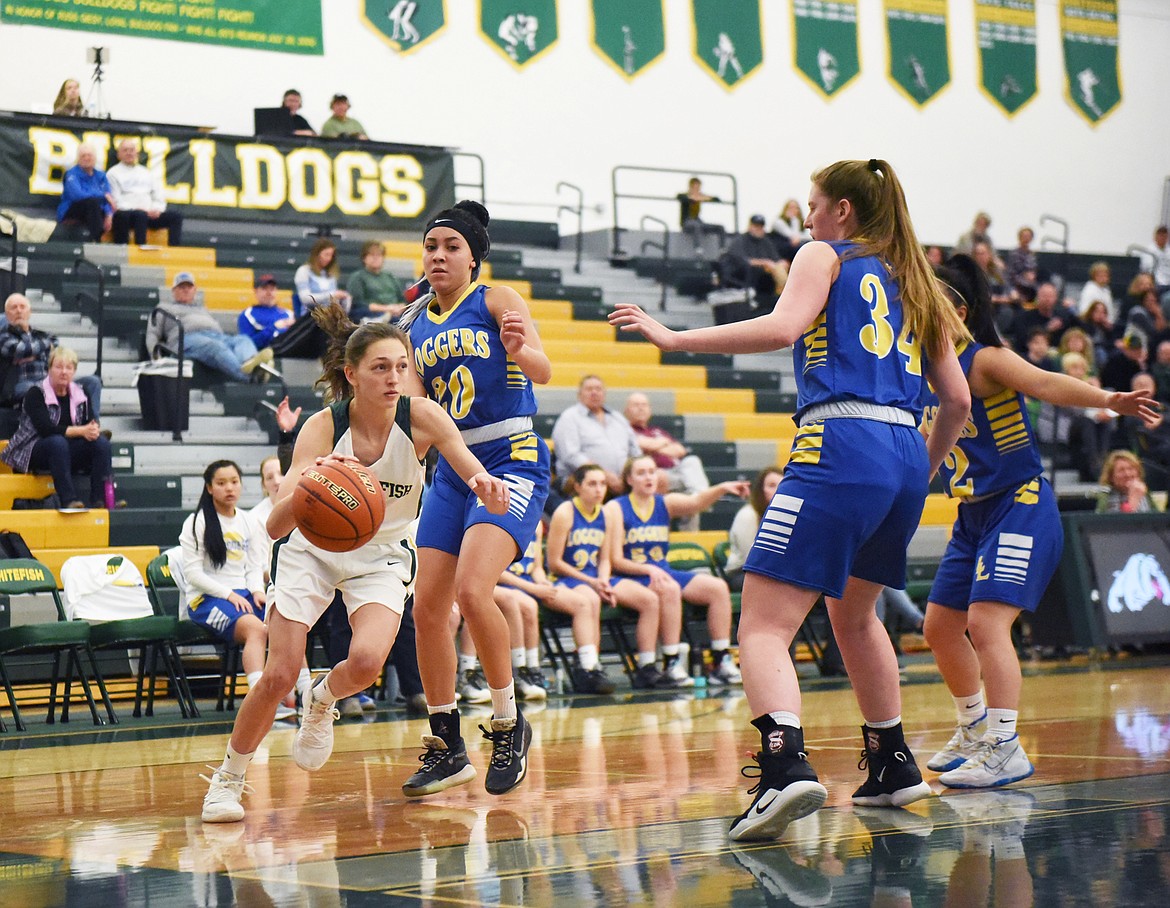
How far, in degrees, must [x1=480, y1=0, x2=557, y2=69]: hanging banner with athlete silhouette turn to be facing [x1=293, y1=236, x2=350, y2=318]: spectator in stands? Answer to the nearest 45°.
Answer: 0° — it already faces them

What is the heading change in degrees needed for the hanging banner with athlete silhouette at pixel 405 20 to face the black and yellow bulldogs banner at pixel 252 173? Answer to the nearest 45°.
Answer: approximately 45° to its right

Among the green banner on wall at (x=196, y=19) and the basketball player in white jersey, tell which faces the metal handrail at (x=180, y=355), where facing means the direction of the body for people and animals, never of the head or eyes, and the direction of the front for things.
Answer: the green banner on wall

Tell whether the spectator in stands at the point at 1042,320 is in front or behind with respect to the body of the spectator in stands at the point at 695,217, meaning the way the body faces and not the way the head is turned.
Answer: in front

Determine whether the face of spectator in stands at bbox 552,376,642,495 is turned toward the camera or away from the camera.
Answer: toward the camera

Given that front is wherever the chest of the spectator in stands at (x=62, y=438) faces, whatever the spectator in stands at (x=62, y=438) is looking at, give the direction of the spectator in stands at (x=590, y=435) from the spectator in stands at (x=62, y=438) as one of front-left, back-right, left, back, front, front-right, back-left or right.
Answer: front-left

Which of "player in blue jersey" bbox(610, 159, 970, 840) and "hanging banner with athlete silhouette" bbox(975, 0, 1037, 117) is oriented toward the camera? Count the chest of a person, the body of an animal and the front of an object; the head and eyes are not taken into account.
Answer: the hanging banner with athlete silhouette

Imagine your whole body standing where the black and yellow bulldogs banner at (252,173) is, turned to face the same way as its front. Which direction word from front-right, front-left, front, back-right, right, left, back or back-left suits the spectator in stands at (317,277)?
front

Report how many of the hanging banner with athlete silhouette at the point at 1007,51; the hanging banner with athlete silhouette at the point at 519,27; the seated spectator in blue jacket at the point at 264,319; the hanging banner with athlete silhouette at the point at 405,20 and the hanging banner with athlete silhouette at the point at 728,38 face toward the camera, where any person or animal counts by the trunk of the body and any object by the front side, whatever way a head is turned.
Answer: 5

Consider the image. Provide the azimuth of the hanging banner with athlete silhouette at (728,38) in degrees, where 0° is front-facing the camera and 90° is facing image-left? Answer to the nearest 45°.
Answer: approximately 0°

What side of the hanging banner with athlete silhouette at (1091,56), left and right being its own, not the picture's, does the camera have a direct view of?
front

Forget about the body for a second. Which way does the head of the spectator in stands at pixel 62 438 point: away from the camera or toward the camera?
toward the camera

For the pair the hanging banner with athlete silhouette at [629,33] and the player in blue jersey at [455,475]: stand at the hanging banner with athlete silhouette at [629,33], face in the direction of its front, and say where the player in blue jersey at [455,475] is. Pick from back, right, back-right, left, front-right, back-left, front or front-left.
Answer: front

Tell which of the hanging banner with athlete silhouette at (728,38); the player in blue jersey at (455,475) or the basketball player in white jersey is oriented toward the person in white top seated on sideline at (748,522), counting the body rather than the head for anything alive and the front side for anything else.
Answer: the hanging banner with athlete silhouette

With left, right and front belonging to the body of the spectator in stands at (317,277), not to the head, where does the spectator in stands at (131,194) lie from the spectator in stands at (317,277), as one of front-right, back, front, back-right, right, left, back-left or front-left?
back

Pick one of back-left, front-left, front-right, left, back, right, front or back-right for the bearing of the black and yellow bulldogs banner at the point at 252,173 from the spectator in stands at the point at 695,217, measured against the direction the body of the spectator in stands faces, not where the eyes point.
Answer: right

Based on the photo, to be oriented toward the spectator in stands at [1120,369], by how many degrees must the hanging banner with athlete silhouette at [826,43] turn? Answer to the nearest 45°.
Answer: approximately 45° to its left
